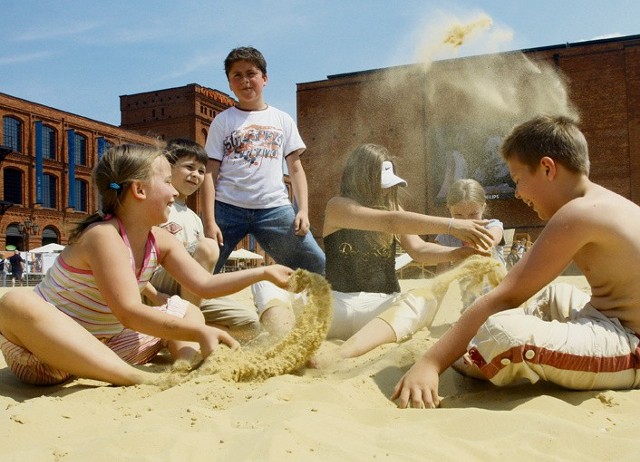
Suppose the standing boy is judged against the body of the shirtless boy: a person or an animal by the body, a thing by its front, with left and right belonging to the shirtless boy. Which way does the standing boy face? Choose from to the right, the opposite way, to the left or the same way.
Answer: to the left

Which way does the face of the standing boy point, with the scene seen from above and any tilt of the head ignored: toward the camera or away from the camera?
toward the camera

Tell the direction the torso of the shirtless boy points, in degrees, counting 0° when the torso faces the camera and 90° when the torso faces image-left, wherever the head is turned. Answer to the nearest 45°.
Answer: approximately 90°

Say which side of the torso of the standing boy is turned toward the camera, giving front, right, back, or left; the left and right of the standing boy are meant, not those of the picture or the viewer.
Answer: front

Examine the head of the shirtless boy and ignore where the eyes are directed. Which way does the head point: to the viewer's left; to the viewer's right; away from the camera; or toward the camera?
to the viewer's left

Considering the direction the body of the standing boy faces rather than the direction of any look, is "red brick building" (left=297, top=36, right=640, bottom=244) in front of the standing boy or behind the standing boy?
behind

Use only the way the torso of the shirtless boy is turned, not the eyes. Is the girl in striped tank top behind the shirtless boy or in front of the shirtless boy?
in front

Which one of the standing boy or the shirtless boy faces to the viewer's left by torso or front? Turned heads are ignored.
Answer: the shirtless boy

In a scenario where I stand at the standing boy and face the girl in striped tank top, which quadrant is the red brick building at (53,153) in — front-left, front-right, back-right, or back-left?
back-right

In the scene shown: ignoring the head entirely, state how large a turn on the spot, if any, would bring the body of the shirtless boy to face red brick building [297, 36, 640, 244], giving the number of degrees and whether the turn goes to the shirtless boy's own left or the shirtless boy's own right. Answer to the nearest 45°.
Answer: approximately 90° to the shirtless boy's own right

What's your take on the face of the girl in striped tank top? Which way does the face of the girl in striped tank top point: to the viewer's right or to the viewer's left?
to the viewer's right

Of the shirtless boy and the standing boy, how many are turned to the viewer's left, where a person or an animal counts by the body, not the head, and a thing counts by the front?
1
